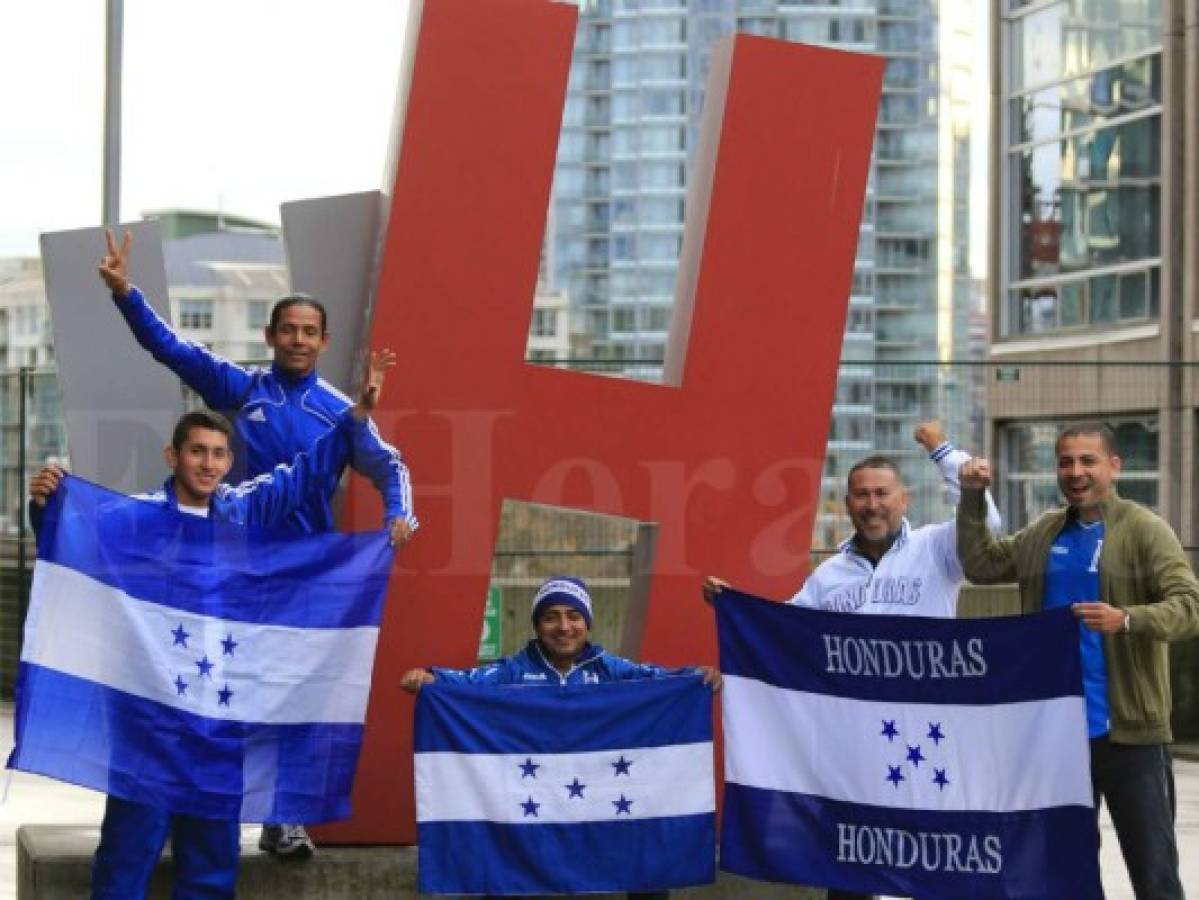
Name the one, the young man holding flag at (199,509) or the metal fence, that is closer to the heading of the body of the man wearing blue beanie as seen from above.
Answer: the young man holding flag

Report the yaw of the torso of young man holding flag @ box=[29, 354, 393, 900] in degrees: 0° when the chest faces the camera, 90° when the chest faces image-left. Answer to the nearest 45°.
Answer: approximately 0°

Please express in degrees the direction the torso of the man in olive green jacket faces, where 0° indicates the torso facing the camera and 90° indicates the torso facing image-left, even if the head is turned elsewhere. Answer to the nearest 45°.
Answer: approximately 45°

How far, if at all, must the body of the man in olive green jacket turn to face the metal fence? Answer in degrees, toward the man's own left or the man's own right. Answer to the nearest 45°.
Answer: approximately 135° to the man's own right

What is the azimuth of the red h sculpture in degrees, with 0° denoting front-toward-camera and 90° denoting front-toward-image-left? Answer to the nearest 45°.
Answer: approximately 0°
